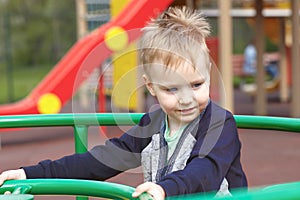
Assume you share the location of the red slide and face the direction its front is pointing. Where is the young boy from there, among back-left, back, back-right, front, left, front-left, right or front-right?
left

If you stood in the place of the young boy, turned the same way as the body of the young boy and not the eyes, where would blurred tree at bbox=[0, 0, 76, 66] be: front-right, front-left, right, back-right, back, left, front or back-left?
back-right

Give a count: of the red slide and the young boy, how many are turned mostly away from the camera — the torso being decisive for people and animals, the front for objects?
0

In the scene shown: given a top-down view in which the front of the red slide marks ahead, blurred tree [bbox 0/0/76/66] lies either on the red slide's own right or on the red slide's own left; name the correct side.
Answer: on the red slide's own right

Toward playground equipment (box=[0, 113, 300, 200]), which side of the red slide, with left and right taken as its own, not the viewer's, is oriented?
left

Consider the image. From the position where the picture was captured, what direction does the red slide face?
facing to the left of the viewer

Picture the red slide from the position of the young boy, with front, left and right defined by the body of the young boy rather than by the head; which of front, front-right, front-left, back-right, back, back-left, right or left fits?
back-right

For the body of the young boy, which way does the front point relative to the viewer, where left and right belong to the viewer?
facing the viewer and to the left of the viewer
